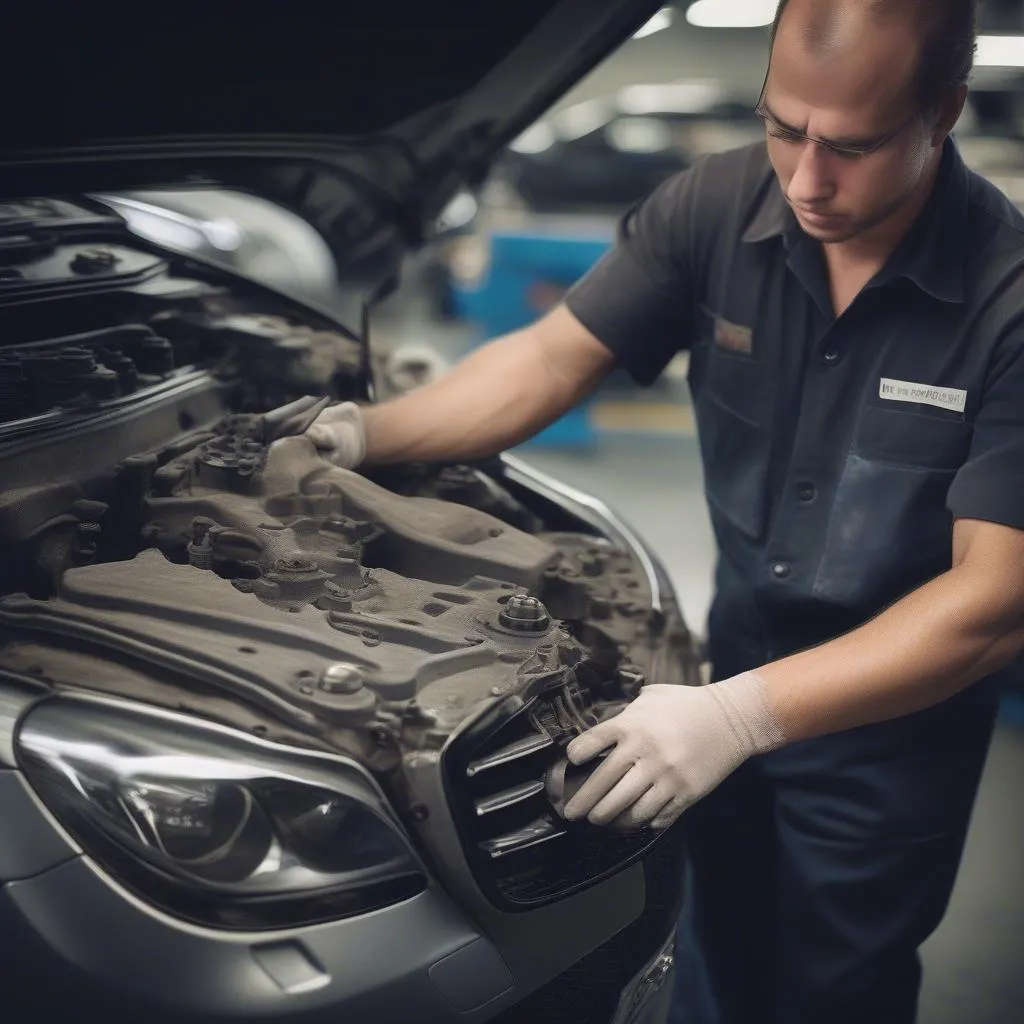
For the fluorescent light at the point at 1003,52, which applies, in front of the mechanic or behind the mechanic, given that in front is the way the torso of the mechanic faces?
behind

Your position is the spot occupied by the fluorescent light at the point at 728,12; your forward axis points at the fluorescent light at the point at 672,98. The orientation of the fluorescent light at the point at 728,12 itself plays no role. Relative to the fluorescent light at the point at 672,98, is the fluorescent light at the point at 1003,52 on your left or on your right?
right

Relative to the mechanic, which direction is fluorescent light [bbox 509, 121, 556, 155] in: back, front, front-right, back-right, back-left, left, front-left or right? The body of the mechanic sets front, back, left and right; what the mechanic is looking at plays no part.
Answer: back-right

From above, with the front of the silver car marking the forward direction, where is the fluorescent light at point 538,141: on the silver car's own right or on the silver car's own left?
on the silver car's own left

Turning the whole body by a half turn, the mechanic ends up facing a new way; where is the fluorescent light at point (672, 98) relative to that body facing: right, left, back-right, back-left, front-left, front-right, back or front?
front-left

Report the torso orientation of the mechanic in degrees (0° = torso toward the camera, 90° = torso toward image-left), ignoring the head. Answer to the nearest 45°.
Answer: approximately 45°

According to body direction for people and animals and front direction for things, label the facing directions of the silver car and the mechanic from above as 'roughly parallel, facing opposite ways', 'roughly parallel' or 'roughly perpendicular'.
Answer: roughly perpendicular

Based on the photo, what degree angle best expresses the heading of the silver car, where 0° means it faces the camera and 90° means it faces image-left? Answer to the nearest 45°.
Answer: approximately 315°
